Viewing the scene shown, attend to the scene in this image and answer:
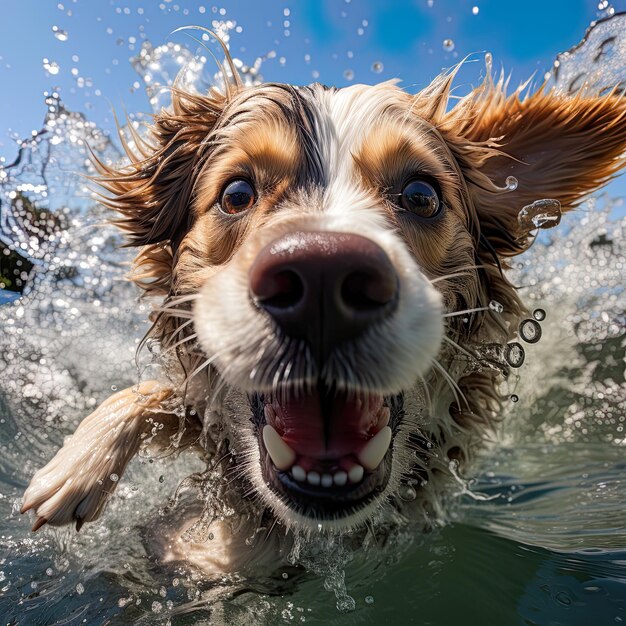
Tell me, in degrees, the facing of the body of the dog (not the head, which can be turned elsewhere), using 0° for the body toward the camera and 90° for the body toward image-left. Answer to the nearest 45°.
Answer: approximately 0°
